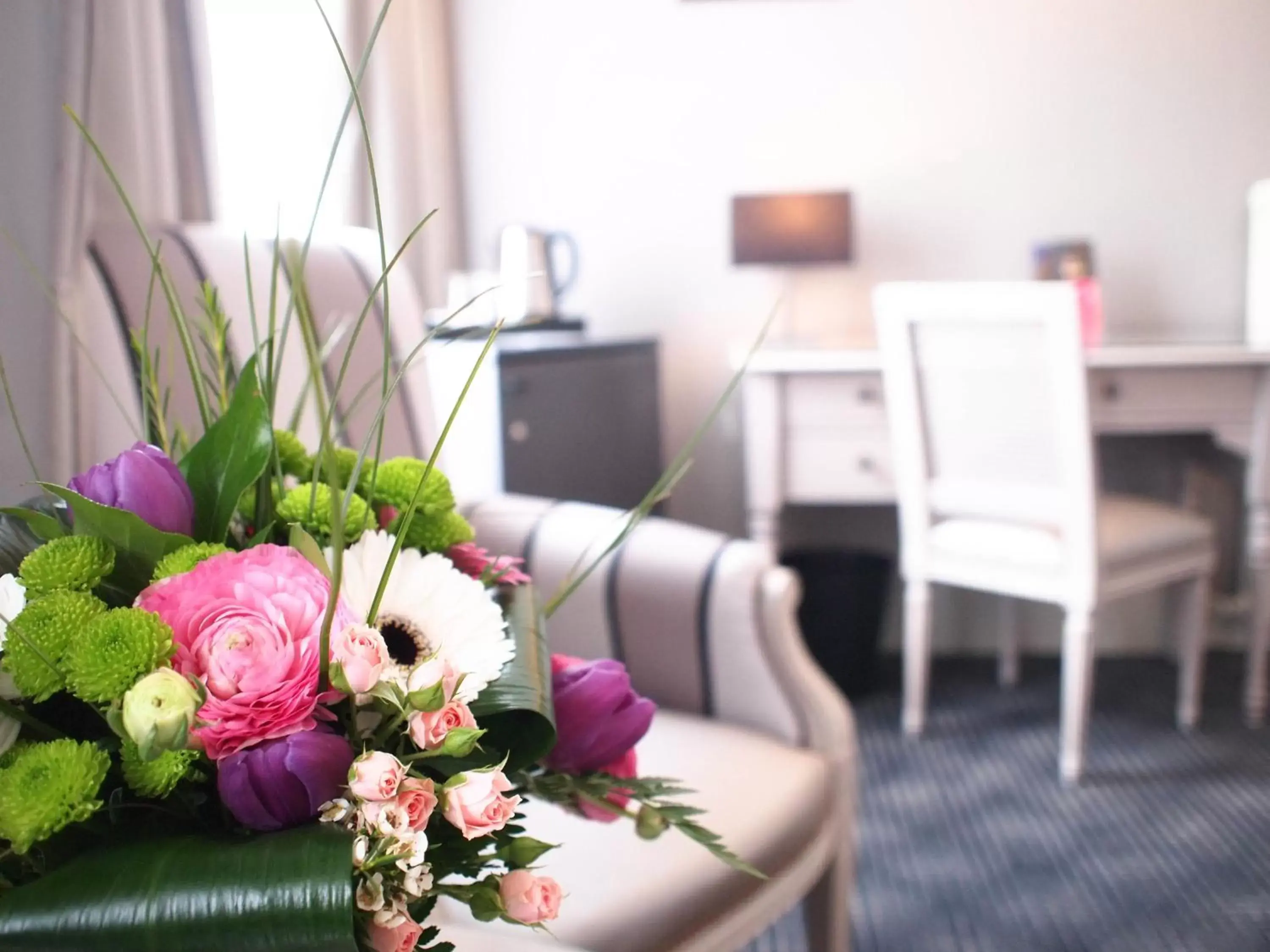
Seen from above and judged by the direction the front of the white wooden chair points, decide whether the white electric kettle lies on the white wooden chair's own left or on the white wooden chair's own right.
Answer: on the white wooden chair's own left

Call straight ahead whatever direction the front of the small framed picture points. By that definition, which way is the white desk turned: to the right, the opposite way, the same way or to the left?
the same way

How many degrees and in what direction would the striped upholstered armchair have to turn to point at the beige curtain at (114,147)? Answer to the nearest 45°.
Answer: approximately 180°

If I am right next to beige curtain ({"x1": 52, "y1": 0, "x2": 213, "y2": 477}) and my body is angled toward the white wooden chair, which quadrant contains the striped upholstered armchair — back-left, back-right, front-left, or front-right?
front-right

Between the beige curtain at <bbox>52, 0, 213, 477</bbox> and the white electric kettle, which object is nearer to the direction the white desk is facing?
the beige curtain

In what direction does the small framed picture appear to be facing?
toward the camera

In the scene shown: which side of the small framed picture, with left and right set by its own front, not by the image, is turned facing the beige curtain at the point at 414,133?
right

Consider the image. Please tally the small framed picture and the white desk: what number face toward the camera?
2

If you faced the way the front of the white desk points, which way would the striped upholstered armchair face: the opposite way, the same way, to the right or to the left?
to the left

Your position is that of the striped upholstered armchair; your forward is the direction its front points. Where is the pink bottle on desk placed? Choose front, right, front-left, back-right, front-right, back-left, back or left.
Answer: left

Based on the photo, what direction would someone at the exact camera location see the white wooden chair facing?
facing away from the viewer and to the right of the viewer

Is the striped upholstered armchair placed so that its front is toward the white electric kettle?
no

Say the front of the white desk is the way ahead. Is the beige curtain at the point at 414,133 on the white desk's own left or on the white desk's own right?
on the white desk's own right

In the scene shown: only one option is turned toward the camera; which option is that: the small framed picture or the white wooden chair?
the small framed picture

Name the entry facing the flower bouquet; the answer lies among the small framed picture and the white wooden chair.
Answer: the small framed picture

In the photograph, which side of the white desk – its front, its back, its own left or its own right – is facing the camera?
front

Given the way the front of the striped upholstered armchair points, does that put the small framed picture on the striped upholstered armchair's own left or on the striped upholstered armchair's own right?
on the striped upholstered armchair's own left

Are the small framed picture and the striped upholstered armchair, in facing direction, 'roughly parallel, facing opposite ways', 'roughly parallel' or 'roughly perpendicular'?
roughly perpendicular

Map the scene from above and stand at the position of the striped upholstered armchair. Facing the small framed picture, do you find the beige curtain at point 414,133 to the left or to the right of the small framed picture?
left
